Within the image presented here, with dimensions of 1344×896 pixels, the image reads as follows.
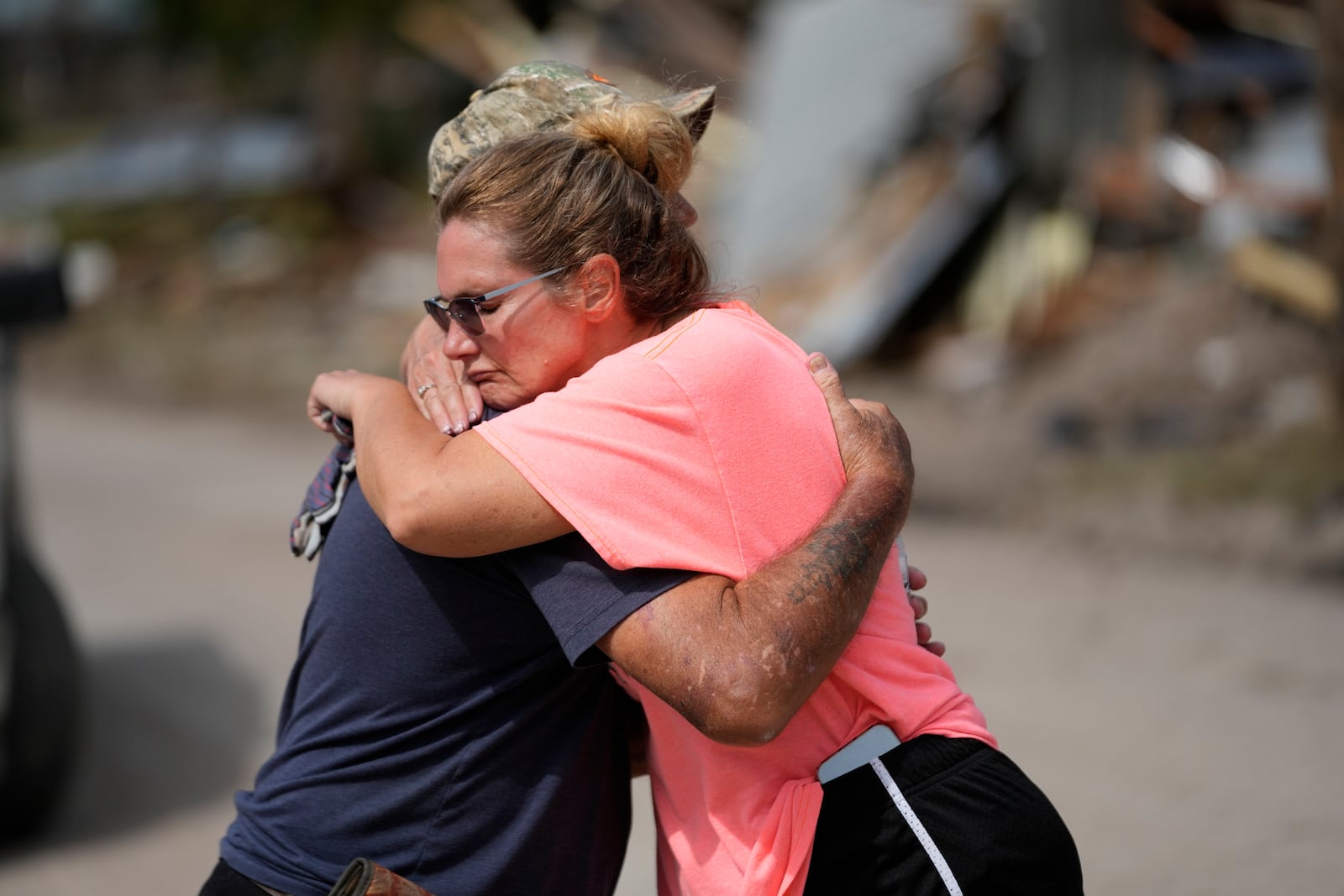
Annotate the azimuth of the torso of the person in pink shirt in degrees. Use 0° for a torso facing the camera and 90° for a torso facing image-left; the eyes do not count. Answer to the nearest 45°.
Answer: approximately 90°

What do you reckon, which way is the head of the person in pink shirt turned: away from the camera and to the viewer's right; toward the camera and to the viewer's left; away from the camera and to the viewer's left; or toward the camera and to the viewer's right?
toward the camera and to the viewer's left
